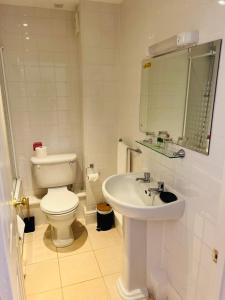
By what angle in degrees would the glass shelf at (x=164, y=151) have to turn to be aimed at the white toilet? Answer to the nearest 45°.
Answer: approximately 90° to its right

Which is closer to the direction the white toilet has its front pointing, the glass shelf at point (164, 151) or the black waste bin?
the glass shelf

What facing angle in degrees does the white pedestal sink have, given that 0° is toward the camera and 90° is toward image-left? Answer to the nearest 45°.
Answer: approximately 45°

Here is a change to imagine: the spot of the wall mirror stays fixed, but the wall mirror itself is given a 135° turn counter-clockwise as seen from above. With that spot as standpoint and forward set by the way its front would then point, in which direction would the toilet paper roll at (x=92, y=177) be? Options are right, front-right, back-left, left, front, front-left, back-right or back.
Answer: back-left

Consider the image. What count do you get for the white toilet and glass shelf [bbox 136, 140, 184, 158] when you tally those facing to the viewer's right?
0

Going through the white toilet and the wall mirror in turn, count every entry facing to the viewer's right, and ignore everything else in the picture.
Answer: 0

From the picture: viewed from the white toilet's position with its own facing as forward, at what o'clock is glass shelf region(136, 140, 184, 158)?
The glass shelf is roughly at 11 o'clock from the white toilet.

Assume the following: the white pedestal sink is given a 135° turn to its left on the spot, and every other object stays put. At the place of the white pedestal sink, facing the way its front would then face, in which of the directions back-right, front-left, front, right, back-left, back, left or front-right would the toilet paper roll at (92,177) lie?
back-left

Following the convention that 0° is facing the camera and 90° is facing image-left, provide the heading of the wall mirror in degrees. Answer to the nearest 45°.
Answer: approximately 45°

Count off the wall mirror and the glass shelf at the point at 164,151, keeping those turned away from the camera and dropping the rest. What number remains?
0

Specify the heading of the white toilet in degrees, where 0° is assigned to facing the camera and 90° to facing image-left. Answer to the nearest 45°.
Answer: approximately 0°

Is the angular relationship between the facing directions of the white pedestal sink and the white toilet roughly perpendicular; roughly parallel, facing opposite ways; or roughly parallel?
roughly perpendicular
